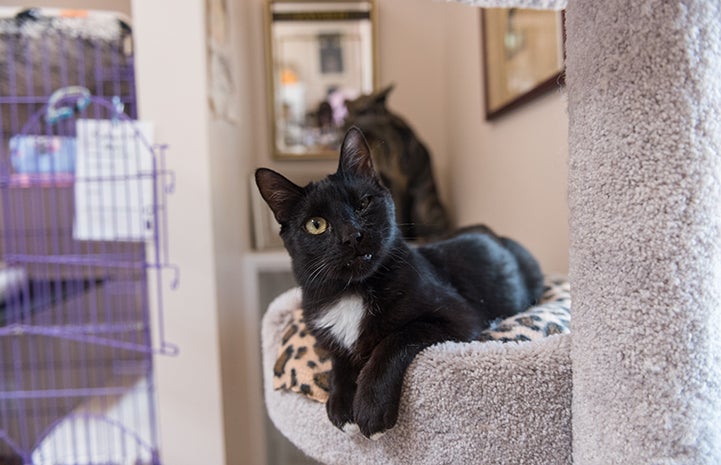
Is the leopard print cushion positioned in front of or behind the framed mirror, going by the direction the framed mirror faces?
in front

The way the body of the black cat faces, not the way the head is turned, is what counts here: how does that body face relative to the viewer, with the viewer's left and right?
facing the viewer and to the left of the viewer

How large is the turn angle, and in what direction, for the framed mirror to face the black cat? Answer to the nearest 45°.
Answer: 0° — it already faces it

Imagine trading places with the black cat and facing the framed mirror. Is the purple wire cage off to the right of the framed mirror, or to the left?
left

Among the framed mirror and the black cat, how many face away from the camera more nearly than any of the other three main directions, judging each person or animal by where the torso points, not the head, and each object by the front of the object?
0

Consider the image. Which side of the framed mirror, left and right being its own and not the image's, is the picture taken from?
front

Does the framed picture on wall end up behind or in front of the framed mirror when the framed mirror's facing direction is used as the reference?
in front

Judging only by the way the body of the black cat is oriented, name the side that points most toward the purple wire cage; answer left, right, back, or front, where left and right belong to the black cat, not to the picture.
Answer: right

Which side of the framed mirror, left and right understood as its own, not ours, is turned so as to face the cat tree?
front
